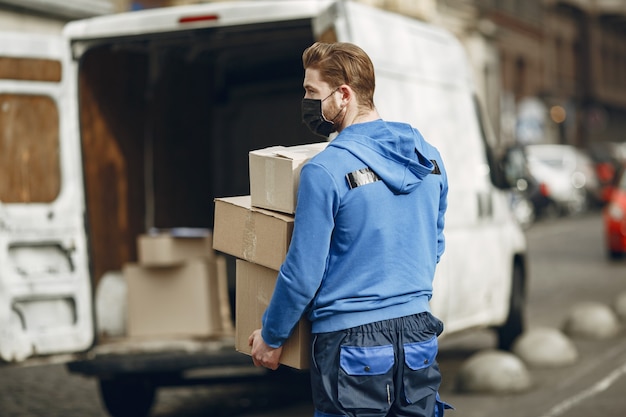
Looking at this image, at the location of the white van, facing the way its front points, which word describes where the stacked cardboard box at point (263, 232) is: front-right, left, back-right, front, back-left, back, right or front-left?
back-right

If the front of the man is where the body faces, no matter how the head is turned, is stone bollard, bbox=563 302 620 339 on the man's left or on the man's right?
on the man's right

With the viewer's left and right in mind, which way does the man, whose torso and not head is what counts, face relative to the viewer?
facing away from the viewer and to the left of the viewer

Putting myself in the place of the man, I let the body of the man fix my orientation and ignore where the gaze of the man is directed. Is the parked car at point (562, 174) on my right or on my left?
on my right

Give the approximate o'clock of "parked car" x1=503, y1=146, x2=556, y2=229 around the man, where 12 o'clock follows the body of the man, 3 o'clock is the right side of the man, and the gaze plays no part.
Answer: The parked car is roughly at 2 o'clock from the man.

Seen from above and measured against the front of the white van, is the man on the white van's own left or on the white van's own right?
on the white van's own right

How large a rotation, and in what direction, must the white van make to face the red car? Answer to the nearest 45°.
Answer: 0° — it already faces it

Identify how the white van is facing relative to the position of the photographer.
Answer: facing away from the viewer and to the right of the viewer
